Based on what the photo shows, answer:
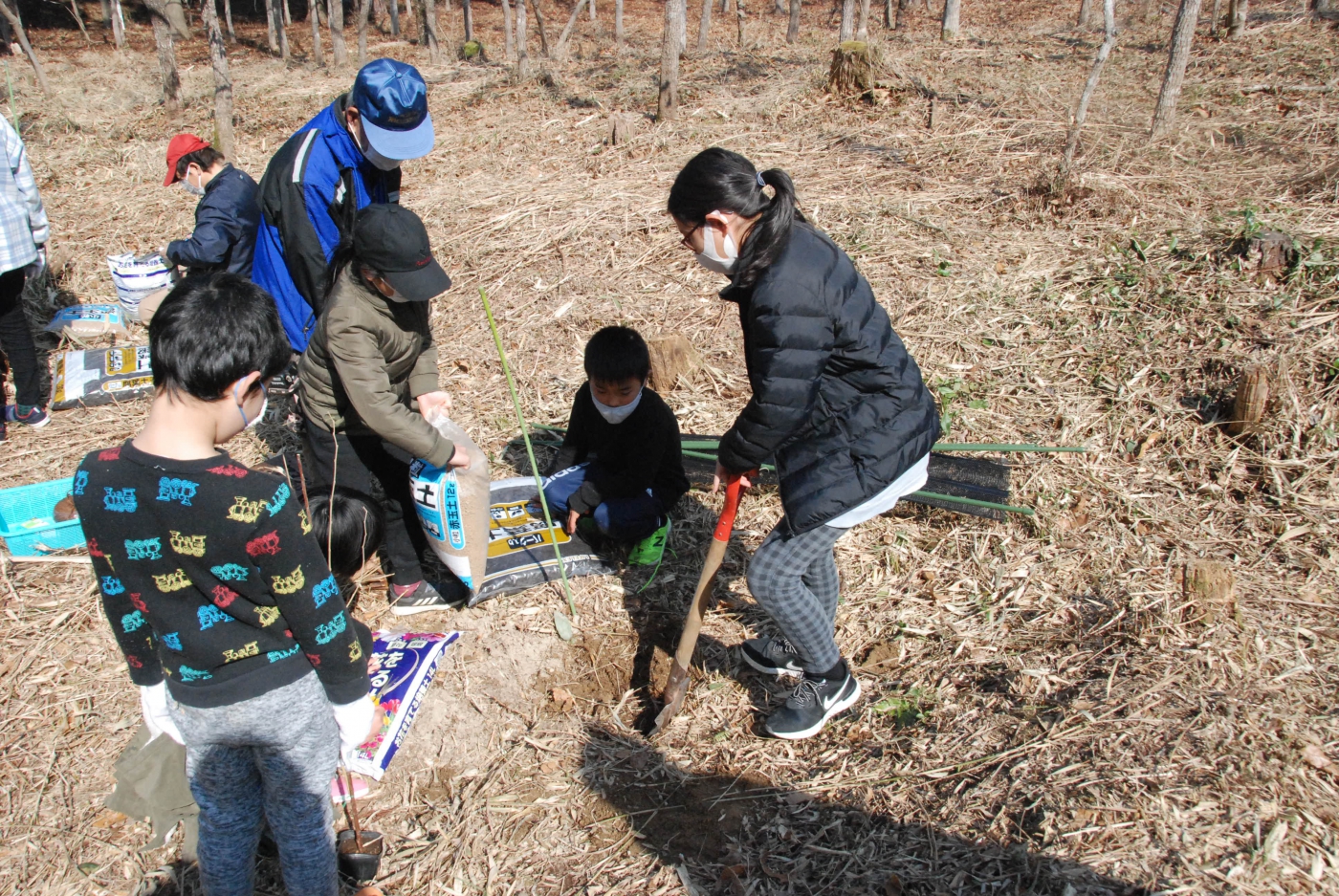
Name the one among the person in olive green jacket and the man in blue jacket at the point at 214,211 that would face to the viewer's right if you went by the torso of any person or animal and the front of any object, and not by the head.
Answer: the person in olive green jacket

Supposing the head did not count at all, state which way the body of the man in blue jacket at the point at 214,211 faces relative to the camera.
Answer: to the viewer's left

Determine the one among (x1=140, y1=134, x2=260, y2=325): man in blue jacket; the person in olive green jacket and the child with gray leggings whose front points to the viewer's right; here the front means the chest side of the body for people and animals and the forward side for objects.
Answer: the person in olive green jacket

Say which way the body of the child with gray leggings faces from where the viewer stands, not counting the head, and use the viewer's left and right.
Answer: facing to the left of the viewer

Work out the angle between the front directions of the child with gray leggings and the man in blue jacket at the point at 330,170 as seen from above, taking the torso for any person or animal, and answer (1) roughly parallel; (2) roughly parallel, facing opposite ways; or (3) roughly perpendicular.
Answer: roughly parallel, facing opposite ways

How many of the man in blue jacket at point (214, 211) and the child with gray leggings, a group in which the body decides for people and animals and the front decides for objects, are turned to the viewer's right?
0

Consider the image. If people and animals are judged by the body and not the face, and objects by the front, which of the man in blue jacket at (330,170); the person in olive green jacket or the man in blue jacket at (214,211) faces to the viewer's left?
the man in blue jacket at (214,211)

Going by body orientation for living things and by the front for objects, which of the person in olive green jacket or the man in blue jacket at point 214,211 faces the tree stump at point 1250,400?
the person in olive green jacket

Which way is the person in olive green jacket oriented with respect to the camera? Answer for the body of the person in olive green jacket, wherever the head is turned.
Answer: to the viewer's right

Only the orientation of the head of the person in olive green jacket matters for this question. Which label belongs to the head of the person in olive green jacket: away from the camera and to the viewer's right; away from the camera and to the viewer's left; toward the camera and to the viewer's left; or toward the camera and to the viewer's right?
toward the camera and to the viewer's right

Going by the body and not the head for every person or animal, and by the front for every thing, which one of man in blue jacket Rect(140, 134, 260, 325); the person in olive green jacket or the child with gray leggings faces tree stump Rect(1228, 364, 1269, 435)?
the person in olive green jacket

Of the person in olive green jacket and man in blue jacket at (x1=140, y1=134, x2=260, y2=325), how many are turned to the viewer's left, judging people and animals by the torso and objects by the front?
1

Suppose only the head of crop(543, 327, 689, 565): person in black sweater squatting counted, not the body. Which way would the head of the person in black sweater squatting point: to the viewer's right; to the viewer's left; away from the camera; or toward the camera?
toward the camera

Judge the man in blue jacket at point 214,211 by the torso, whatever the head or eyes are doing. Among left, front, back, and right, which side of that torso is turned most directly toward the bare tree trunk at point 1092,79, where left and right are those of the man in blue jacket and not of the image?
back

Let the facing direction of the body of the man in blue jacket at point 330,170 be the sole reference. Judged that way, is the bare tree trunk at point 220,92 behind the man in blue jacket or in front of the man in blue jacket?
behind
